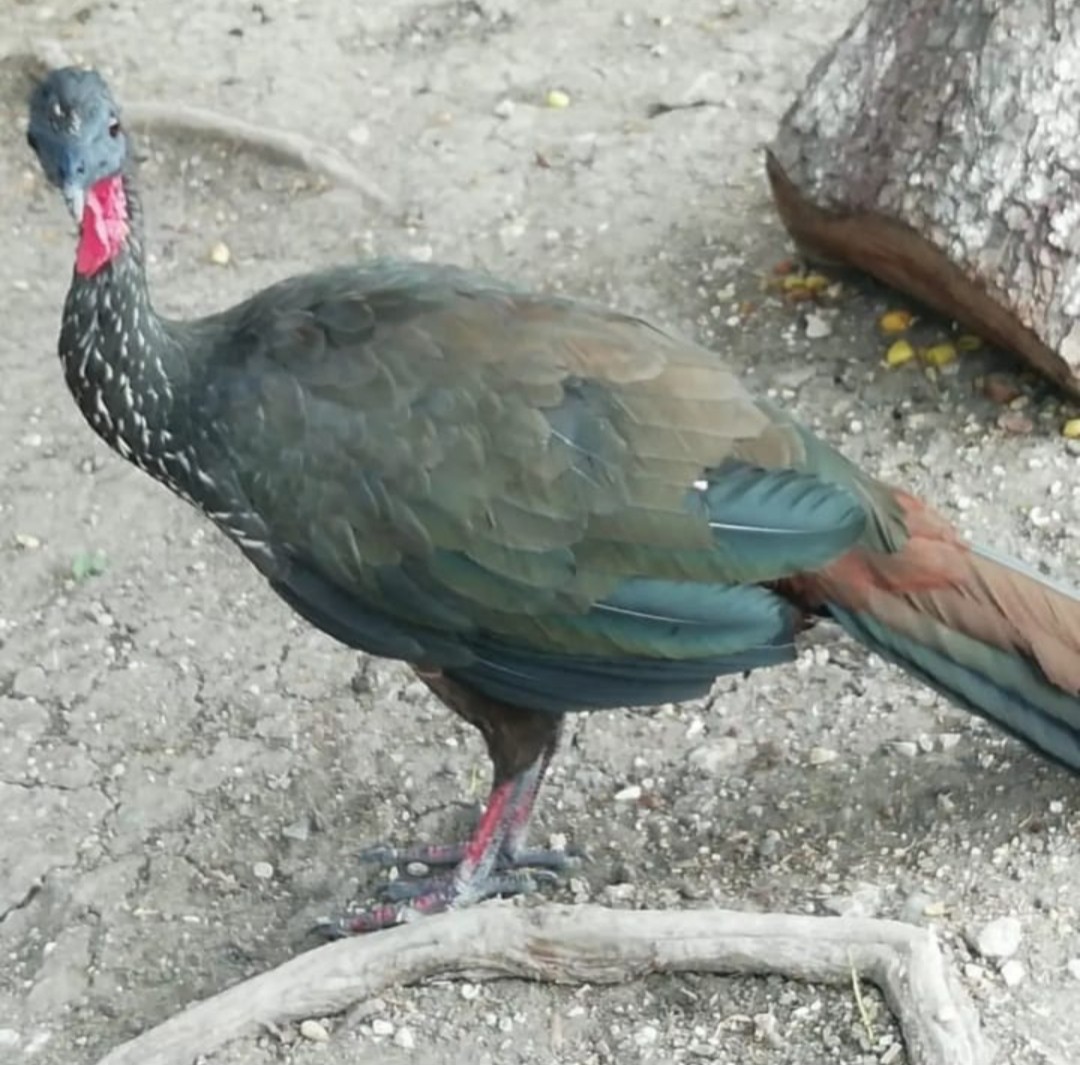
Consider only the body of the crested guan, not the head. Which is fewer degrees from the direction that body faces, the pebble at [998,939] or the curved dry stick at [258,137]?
the curved dry stick

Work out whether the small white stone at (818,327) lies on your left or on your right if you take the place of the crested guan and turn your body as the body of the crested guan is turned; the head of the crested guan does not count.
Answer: on your right

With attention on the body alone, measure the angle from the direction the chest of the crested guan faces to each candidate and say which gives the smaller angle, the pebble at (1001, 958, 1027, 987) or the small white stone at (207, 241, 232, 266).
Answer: the small white stone

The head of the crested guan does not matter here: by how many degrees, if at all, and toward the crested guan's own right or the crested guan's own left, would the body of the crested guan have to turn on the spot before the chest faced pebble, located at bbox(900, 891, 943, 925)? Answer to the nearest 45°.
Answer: approximately 135° to the crested guan's own left

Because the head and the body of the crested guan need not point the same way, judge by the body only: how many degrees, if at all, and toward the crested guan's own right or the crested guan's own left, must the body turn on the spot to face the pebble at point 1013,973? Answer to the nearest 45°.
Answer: approximately 135° to the crested guan's own left

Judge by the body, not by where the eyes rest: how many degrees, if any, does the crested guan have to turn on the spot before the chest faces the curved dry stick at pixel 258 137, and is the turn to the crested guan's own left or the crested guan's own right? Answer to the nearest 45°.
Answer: approximately 90° to the crested guan's own right

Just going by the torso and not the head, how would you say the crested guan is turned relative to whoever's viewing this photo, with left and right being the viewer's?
facing to the left of the viewer

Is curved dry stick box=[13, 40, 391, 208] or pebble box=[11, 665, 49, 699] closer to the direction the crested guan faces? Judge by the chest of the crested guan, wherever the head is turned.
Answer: the pebble

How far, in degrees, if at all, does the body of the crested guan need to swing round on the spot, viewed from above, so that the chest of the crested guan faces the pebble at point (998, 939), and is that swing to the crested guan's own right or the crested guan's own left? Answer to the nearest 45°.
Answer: approximately 135° to the crested guan's own left
